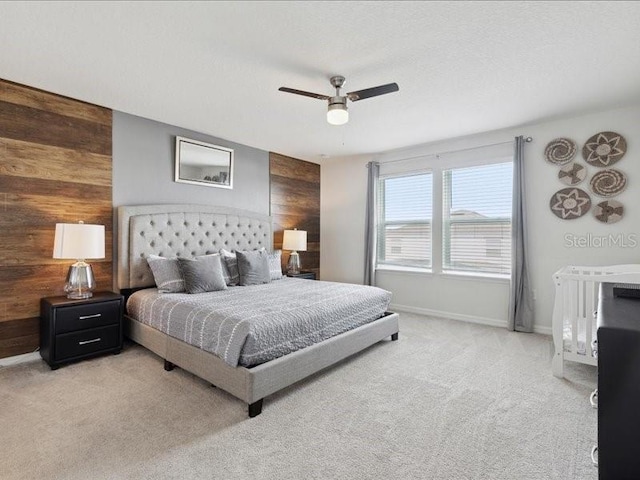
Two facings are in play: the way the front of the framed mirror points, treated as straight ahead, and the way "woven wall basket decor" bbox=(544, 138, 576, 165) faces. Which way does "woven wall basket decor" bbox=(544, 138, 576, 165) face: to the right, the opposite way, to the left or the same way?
to the right

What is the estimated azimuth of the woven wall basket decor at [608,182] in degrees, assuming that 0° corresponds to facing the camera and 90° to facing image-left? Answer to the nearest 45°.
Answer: approximately 0°

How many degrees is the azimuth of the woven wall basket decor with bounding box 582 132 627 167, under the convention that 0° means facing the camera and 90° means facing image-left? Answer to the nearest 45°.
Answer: approximately 0°

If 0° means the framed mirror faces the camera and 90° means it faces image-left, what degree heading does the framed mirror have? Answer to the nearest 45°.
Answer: approximately 315°
